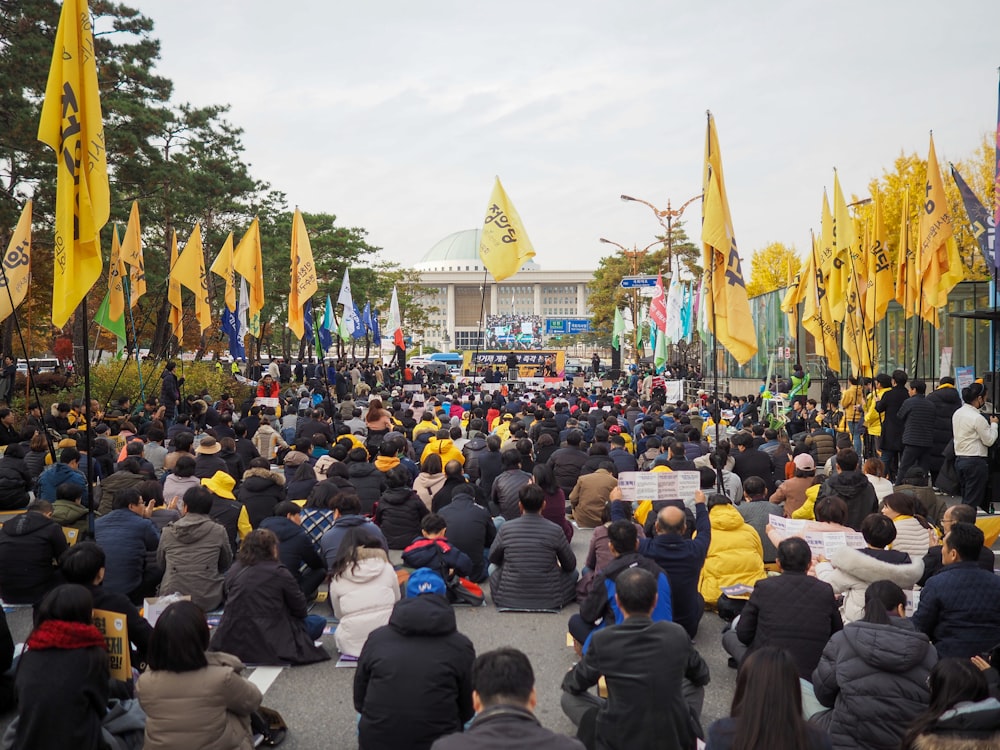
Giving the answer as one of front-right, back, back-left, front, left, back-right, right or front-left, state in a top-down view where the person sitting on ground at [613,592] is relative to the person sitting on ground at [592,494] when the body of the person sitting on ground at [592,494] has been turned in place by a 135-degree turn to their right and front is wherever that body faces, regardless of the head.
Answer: front-right

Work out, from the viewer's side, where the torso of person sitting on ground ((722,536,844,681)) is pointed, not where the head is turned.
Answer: away from the camera

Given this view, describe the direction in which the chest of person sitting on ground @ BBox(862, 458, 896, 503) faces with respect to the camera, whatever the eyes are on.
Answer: away from the camera

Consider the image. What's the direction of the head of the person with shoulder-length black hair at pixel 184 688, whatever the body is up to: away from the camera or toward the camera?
away from the camera

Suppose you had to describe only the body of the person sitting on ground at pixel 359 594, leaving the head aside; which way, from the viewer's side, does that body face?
away from the camera

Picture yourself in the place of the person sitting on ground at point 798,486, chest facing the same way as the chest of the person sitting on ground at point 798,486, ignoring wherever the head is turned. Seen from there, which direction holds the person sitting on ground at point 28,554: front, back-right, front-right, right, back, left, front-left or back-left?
back-left

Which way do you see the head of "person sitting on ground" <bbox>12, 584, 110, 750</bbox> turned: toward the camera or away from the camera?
away from the camera

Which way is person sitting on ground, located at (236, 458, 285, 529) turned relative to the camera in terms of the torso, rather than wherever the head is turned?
away from the camera

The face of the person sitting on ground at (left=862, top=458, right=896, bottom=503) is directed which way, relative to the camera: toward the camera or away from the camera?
away from the camera

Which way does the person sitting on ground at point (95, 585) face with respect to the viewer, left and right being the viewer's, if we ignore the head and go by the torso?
facing away from the viewer and to the right of the viewer

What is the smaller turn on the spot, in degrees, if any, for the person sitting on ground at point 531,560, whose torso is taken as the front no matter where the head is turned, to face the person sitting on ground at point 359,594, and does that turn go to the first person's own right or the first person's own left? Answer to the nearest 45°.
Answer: approximately 135° to the first person's own left

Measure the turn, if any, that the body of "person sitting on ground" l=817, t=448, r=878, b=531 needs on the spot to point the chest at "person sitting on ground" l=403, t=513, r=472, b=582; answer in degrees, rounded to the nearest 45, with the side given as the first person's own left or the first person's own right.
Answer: approximately 135° to the first person's own left

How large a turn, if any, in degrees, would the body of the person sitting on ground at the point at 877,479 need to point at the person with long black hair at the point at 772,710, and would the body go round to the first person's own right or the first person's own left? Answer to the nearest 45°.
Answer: approximately 180°

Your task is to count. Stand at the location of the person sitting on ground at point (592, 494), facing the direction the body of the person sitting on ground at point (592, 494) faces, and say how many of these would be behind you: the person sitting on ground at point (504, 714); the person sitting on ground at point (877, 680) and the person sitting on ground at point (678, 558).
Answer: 3
